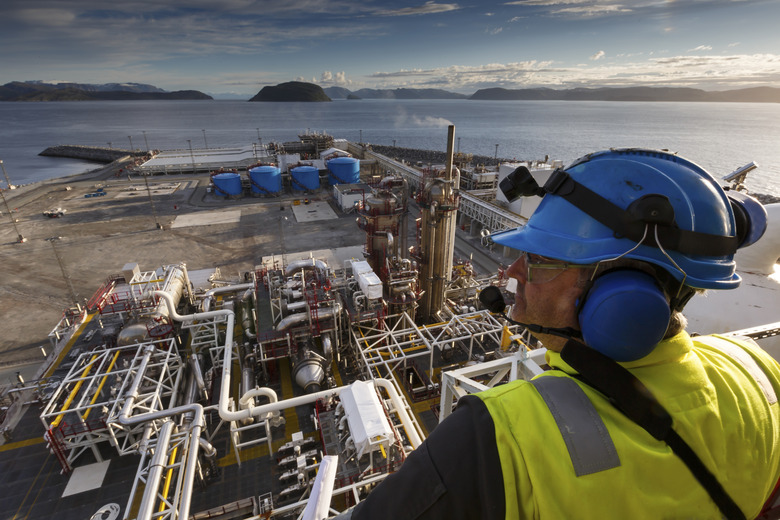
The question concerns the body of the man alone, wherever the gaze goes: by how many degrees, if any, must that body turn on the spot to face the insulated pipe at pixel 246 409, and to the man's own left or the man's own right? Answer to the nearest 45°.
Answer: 0° — they already face it

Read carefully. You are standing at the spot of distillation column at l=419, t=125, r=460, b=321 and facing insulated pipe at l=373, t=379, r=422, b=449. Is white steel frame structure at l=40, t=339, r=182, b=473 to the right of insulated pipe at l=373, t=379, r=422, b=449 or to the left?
right

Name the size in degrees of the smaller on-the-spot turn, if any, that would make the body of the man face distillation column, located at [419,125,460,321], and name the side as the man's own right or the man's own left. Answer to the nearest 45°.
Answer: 0° — they already face it

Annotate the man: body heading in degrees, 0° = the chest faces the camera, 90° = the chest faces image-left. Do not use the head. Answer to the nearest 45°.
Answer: approximately 135°

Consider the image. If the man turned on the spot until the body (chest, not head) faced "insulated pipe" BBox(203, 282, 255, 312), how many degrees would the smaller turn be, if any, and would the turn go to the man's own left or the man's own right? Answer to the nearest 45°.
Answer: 0° — they already face it

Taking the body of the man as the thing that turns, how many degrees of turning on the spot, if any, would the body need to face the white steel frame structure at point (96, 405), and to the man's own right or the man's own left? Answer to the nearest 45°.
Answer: approximately 45° to the man's own left

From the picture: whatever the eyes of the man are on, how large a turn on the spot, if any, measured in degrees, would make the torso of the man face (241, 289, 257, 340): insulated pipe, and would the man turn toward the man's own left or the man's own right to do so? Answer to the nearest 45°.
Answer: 0° — they already face it

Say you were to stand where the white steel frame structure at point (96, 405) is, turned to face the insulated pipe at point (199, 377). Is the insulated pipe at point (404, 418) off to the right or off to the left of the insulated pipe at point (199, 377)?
right

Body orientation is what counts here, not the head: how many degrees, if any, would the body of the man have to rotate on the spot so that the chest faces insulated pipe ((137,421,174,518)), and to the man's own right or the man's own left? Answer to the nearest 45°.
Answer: approximately 45° to the man's own left
